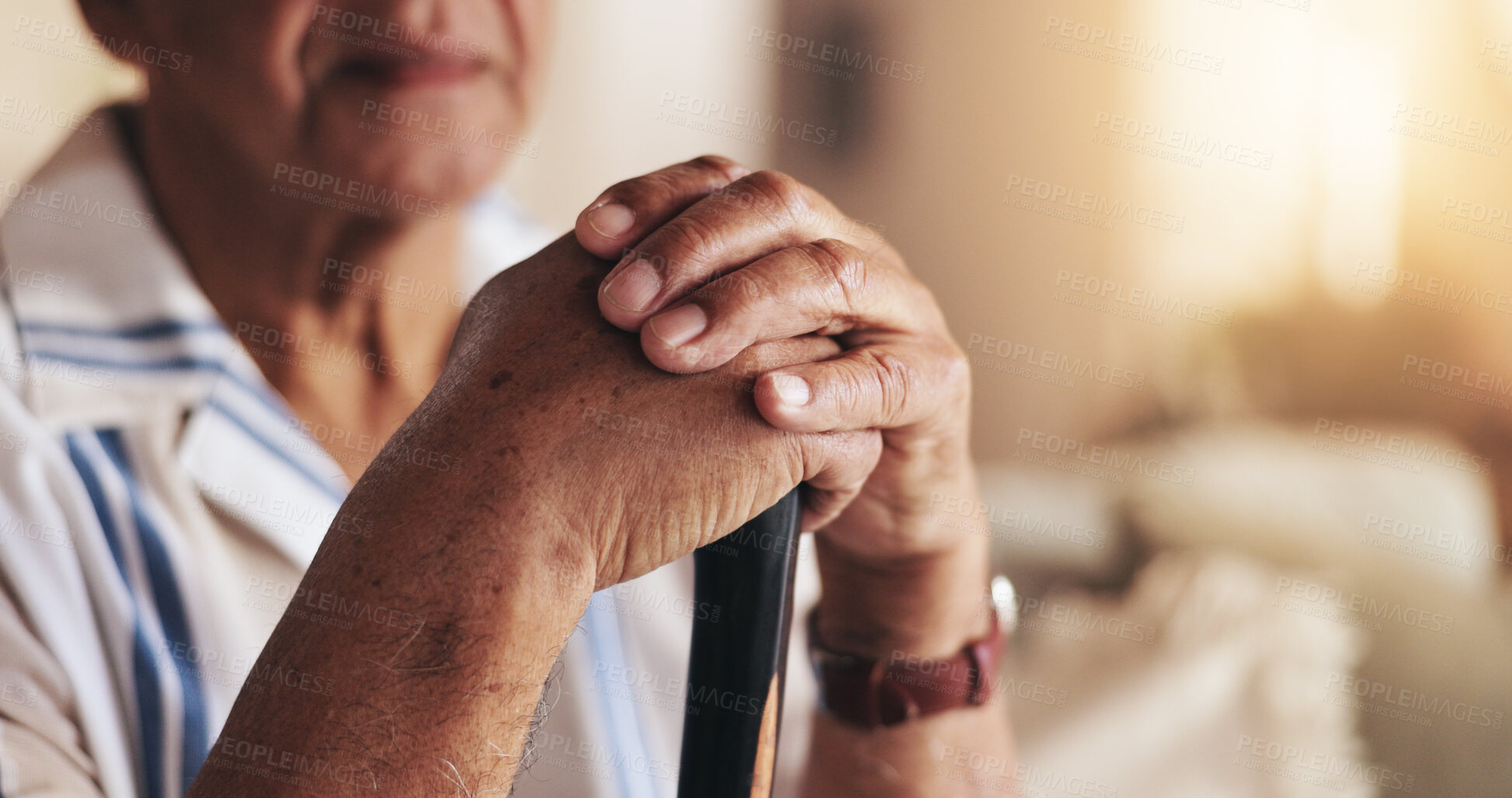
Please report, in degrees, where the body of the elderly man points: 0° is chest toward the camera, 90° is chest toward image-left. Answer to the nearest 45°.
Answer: approximately 315°
